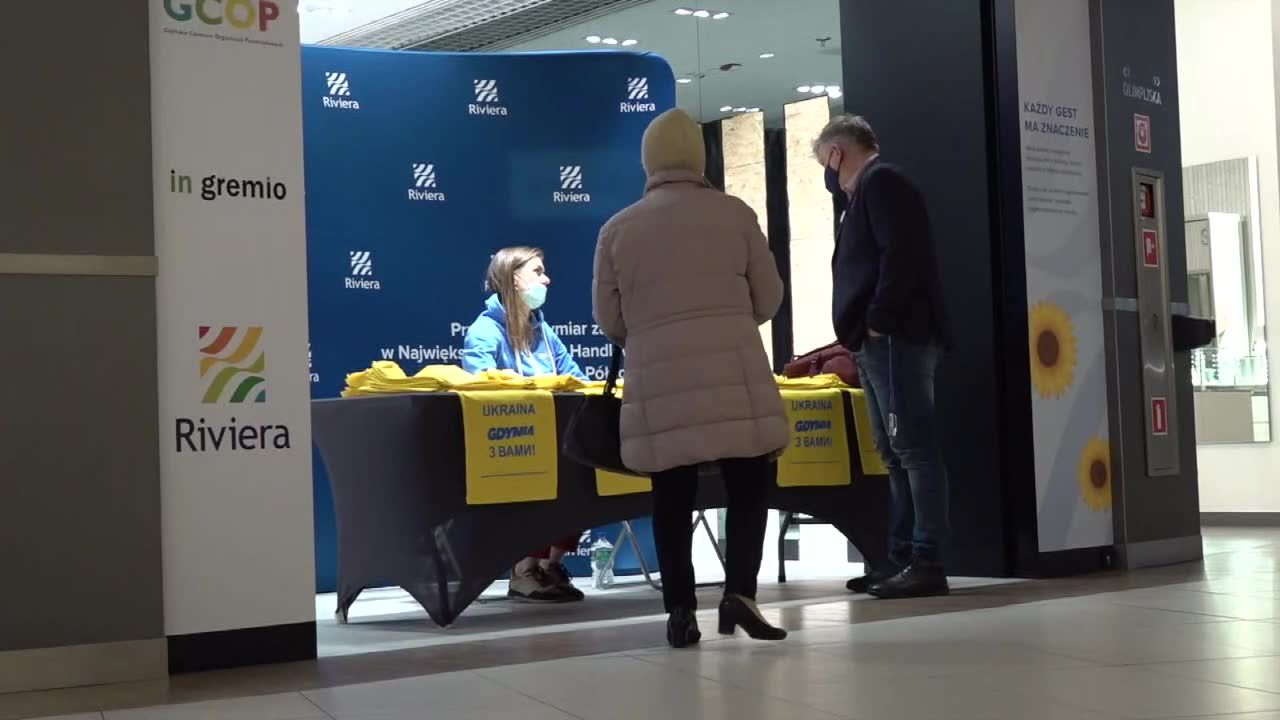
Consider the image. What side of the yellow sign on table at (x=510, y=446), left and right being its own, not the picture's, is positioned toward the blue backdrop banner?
back

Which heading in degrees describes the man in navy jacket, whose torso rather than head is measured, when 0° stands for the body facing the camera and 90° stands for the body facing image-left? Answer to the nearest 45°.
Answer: approximately 90°

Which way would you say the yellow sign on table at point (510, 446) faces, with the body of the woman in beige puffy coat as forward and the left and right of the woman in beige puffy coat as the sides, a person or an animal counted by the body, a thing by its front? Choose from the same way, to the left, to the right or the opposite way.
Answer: the opposite way

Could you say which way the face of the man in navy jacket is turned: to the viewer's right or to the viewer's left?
to the viewer's left

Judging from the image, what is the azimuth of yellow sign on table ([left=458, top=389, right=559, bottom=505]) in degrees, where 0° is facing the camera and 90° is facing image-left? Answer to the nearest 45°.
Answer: approximately 0°

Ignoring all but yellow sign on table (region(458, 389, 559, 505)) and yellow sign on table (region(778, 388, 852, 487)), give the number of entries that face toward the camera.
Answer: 2

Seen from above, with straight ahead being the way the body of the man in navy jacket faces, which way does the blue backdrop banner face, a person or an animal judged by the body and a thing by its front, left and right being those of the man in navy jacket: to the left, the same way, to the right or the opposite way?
to the left

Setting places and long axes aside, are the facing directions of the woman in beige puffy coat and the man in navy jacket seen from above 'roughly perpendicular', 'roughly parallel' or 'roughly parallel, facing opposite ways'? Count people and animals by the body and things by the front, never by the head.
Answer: roughly perpendicular
